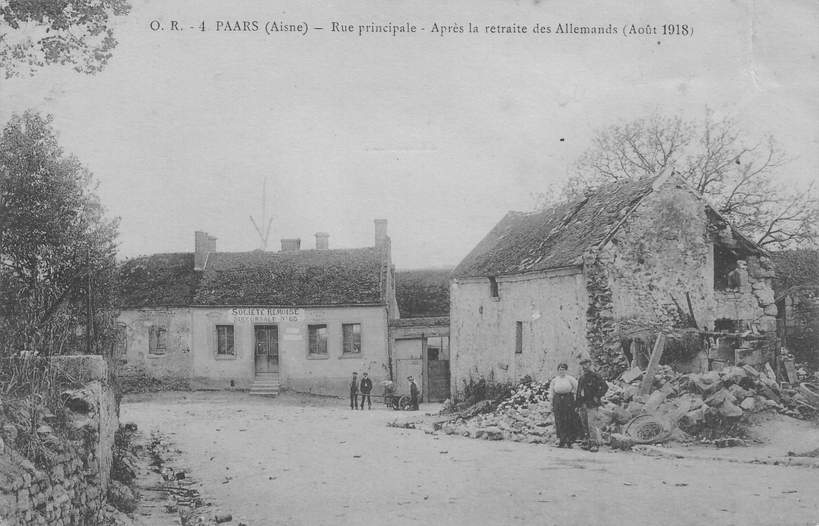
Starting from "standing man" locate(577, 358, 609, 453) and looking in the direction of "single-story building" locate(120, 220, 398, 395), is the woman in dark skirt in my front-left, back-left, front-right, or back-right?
front-left

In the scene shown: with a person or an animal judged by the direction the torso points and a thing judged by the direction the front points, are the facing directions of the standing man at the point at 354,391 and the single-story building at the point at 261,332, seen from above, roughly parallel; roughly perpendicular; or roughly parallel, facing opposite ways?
roughly parallel

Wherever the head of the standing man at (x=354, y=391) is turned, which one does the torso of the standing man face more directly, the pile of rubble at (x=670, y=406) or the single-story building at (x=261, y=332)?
the pile of rubble

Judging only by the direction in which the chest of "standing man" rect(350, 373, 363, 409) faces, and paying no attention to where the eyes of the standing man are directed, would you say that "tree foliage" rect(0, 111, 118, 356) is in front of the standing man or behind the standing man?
in front

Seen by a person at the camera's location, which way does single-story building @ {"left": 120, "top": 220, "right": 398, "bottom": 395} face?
facing the viewer

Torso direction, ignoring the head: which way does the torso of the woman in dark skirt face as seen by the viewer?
toward the camera

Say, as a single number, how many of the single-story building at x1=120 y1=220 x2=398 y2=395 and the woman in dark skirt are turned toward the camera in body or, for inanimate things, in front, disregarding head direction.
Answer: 2

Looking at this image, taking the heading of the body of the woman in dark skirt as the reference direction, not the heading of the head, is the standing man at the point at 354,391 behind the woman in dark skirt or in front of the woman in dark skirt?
behind

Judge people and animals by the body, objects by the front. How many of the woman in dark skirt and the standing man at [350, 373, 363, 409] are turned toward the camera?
2

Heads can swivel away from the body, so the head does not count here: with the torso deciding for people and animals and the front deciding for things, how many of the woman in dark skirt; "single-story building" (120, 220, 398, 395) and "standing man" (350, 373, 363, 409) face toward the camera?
3

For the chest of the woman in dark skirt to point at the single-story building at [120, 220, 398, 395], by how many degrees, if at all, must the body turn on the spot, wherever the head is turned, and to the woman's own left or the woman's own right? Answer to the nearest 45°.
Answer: approximately 135° to the woman's own right
